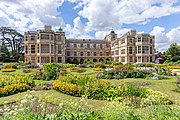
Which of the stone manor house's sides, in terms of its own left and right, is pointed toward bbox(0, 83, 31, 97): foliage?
front

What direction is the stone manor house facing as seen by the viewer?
toward the camera

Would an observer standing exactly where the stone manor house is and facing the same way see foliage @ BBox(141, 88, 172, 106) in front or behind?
in front

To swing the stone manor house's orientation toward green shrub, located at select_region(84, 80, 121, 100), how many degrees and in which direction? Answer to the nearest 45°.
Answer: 0° — it already faces it

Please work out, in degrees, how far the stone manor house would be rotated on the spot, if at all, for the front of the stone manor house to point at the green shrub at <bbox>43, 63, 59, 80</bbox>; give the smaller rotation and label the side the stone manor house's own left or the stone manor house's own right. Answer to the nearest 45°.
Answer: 0° — it already faces it

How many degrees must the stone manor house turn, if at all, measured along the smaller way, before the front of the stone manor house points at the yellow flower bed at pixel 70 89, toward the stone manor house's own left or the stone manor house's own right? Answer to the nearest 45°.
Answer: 0° — it already faces it
